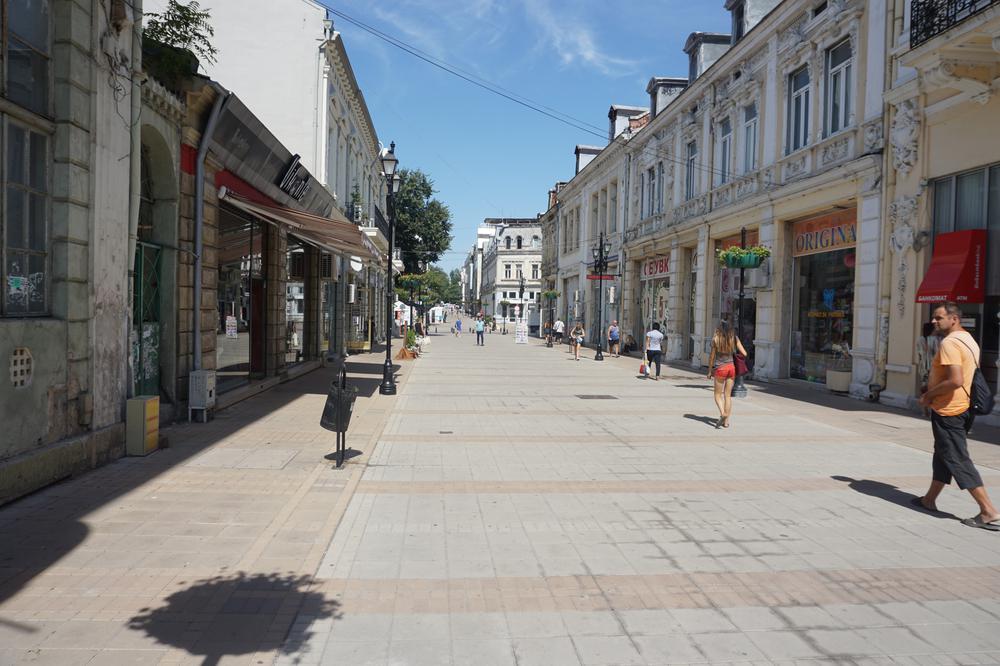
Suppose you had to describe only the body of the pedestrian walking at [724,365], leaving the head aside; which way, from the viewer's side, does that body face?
away from the camera

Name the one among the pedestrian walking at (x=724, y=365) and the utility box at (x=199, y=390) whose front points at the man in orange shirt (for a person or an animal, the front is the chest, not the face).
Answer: the utility box

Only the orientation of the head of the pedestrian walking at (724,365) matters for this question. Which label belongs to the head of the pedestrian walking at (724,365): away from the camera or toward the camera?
away from the camera

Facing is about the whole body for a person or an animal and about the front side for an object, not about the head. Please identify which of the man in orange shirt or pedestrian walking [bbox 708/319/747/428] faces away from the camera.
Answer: the pedestrian walking

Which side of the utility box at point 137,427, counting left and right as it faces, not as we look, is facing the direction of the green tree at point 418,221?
left

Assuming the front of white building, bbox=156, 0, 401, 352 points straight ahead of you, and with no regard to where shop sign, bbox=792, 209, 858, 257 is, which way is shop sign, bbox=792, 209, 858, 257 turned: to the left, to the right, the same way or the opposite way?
the opposite way

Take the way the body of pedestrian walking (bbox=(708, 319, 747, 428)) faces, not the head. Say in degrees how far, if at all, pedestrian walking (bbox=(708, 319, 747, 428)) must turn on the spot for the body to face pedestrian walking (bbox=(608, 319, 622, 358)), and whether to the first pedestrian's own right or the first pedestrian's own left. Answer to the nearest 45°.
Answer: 0° — they already face them

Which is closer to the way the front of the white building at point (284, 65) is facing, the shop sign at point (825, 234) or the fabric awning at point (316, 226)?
the shop sign

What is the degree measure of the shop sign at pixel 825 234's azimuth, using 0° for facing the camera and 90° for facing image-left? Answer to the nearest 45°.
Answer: approximately 45°

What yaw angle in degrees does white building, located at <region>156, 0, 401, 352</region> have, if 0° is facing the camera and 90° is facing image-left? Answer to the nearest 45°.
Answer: approximately 270°

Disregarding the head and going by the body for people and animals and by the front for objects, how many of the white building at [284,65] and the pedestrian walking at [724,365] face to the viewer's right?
1
